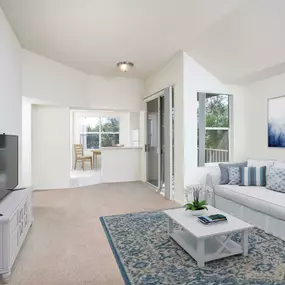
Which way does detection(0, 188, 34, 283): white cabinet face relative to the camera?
to the viewer's right

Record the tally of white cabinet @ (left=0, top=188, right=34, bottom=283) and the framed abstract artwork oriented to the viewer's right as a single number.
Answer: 1

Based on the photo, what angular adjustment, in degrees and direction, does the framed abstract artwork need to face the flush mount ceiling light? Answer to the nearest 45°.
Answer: approximately 45° to its right

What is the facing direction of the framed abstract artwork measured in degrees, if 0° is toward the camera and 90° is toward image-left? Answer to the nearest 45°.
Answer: approximately 45°

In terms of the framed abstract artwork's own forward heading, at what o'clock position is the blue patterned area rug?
The blue patterned area rug is roughly at 11 o'clock from the framed abstract artwork.

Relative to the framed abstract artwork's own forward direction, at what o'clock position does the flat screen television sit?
The flat screen television is roughly at 12 o'clock from the framed abstract artwork.

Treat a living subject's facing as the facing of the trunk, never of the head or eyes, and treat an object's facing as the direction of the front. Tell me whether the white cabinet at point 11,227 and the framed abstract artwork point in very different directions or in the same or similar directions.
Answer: very different directions
